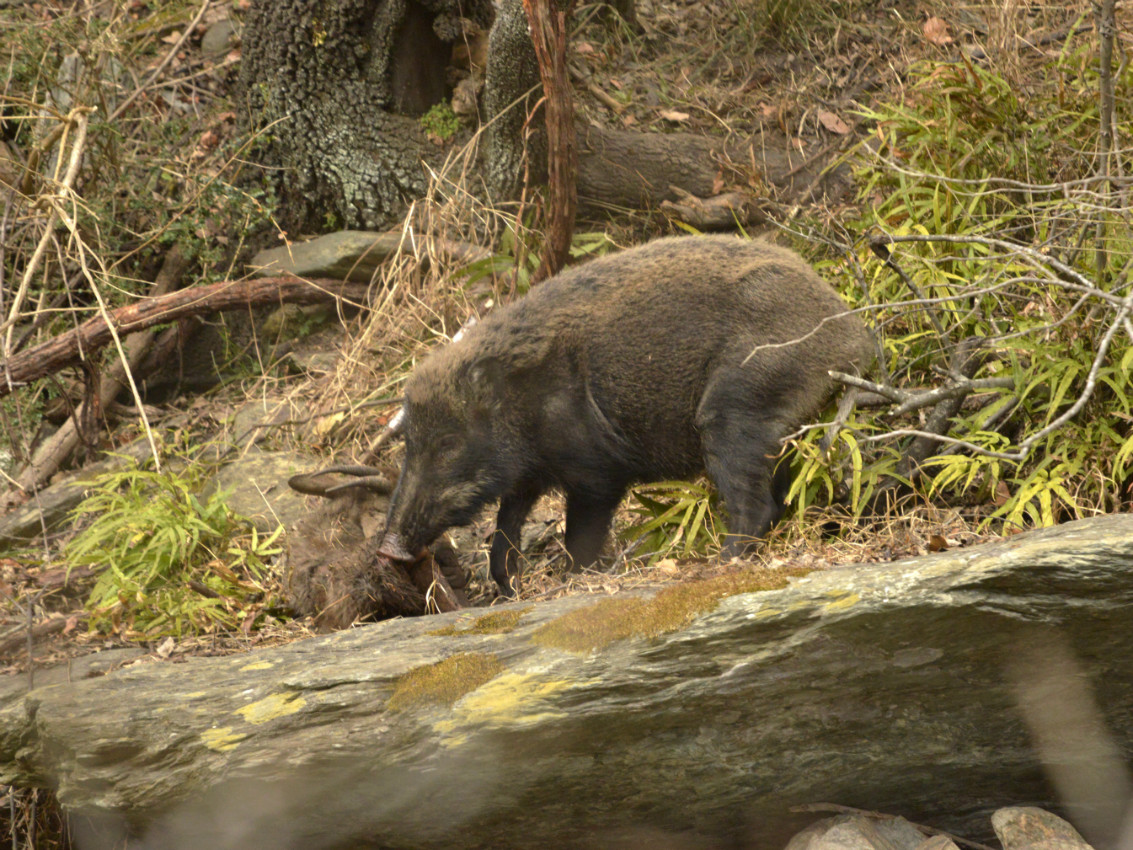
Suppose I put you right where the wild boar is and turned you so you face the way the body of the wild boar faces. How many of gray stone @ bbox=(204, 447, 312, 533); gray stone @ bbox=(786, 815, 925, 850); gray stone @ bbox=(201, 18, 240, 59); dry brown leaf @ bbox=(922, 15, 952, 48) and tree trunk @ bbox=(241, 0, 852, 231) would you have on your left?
1

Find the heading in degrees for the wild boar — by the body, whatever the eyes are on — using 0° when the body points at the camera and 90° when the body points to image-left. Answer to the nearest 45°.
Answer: approximately 90°

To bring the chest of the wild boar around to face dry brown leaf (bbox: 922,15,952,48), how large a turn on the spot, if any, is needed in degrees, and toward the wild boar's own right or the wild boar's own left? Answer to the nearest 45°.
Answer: approximately 135° to the wild boar's own right

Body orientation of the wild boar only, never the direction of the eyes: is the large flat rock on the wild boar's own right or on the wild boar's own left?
on the wild boar's own left

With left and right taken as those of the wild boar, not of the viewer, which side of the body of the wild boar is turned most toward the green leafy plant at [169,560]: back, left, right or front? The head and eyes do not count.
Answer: front

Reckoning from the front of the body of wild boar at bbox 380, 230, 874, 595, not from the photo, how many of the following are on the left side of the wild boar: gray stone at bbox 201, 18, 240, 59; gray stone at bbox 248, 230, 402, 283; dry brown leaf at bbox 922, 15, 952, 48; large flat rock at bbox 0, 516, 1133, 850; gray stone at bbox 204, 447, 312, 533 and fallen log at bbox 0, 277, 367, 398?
1

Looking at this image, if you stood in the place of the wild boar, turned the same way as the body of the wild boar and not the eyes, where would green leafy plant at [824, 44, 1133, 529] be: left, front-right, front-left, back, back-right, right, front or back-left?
back
